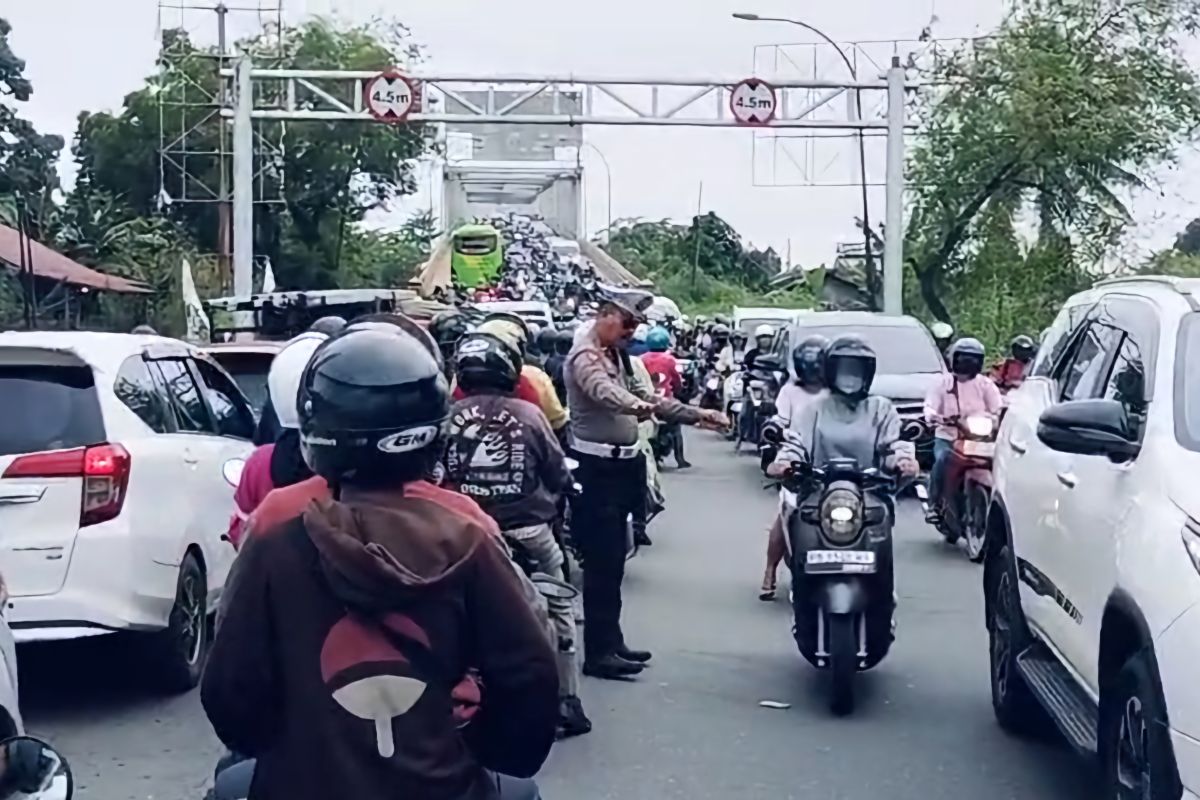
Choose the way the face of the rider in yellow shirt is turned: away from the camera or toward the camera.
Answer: away from the camera

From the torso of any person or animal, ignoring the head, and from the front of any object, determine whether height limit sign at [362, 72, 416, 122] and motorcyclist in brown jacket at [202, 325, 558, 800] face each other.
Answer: yes

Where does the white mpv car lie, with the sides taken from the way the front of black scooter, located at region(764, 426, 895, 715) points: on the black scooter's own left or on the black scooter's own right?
on the black scooter's own right

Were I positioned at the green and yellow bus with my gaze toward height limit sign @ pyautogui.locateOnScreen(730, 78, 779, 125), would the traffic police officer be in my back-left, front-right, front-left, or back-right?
front-right

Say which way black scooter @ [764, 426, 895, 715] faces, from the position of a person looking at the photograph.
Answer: facing the viewer

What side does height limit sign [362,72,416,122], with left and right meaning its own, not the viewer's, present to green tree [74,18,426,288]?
back

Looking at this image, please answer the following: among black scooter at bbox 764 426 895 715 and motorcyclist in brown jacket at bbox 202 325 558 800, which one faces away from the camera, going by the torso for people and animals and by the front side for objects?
the motorcyclist in brown jacket

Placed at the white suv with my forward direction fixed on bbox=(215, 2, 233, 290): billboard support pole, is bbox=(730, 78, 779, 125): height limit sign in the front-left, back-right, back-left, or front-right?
front-right

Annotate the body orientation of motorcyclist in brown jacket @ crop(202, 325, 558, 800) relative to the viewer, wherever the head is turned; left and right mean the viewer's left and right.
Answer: facing away from the viewer

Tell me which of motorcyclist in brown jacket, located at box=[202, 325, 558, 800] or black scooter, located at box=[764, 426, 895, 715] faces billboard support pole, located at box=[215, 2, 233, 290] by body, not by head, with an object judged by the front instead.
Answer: the motorcyclist in brown jacket

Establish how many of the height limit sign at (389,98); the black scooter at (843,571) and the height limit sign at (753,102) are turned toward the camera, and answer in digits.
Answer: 3

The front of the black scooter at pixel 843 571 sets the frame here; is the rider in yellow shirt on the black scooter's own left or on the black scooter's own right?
on the black scooter's own right

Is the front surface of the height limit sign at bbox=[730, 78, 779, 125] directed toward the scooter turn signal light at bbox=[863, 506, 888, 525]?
yes

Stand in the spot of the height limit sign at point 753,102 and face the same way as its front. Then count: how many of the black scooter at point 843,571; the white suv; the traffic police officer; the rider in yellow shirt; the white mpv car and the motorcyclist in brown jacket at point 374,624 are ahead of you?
6

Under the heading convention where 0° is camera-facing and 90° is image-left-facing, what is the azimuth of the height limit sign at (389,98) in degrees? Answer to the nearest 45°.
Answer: approximately 0°

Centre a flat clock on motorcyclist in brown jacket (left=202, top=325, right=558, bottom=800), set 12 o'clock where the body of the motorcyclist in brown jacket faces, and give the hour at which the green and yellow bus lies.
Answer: The green and yellow bus is roughly at 12 o'clock from the motorcyclist in brown jacket.

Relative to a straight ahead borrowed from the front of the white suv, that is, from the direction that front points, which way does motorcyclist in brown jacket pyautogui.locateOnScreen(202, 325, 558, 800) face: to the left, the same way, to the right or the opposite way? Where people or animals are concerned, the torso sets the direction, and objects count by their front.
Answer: the opposite way

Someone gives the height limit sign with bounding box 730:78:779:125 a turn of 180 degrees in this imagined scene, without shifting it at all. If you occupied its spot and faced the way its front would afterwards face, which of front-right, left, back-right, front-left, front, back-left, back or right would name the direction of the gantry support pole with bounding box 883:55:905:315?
right

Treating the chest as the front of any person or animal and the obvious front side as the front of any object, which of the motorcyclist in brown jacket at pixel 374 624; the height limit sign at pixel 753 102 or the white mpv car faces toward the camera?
the height limit sign
